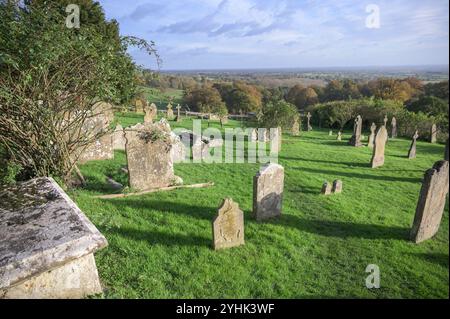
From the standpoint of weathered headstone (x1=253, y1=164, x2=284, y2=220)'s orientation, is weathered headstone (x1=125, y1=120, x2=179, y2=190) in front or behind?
behind

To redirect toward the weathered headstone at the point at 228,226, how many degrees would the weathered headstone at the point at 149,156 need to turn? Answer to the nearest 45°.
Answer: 0° — it already faces it

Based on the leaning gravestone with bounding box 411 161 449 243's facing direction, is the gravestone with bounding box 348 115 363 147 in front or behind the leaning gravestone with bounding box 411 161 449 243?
behind
